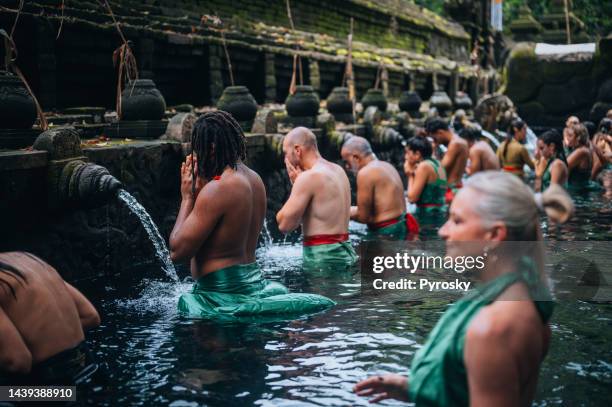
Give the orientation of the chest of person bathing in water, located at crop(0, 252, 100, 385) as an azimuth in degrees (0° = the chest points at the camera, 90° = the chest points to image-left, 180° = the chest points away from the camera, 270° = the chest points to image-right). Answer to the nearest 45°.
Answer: approximately 135°

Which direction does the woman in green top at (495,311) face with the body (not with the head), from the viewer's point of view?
to the viewer's left

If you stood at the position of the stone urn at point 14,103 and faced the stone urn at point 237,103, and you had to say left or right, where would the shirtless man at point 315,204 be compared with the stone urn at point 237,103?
right

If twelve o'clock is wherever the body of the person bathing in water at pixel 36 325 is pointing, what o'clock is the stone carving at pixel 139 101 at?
The stone carving is roughly at 2 o'clock from the person bathing in water.

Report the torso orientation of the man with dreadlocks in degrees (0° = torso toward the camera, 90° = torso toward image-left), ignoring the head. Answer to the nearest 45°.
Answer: approximately 135°

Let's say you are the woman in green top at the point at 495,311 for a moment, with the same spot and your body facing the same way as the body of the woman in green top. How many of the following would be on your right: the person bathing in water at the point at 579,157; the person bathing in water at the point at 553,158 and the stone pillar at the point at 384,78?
3

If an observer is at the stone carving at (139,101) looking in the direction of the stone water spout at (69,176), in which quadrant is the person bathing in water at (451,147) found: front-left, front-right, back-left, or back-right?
back-left

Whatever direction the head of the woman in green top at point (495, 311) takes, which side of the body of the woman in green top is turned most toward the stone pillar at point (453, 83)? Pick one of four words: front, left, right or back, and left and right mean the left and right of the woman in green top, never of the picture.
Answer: right

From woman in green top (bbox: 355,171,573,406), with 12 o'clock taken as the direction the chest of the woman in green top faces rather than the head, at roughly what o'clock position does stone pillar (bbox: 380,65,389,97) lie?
The stone pillar is roughly at 3 o'clock from the woman in green top.

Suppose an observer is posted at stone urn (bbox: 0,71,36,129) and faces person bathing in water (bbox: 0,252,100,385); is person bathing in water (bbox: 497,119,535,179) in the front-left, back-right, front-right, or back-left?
back-left
